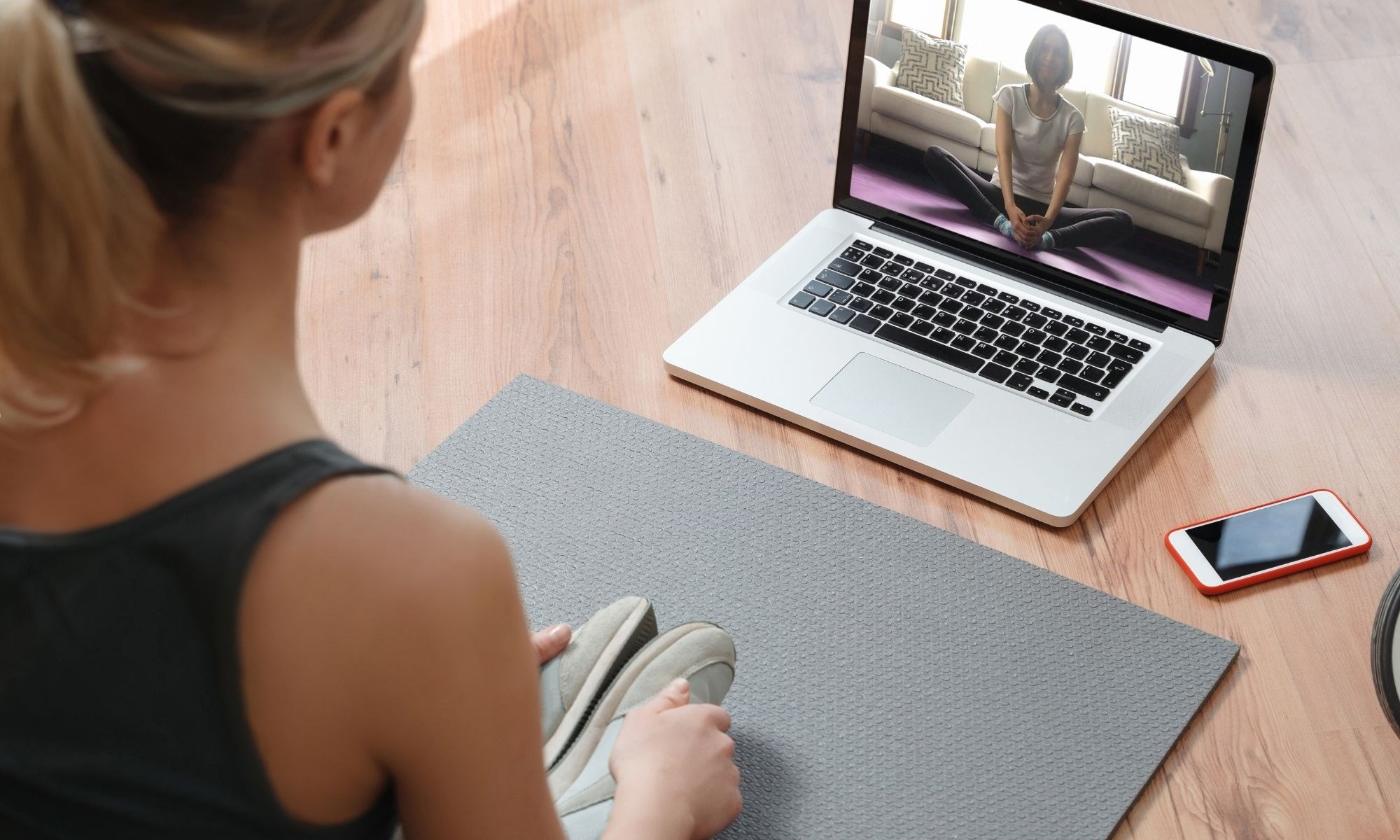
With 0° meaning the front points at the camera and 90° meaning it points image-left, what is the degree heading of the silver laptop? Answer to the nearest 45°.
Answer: approximately 45°

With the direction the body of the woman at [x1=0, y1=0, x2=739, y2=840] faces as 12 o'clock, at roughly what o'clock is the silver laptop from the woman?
The silver laptop is roughly at 12 o'clock from the woman.

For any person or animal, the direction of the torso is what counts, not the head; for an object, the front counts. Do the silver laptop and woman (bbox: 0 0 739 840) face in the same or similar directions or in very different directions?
very different directions

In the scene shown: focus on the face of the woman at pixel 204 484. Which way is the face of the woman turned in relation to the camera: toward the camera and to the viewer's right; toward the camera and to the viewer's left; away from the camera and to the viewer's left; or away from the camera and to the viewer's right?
away from the camera and to the viewer's right

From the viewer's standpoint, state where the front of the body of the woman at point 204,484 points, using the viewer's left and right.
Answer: facing away from the viewer and to the right of the viewer
